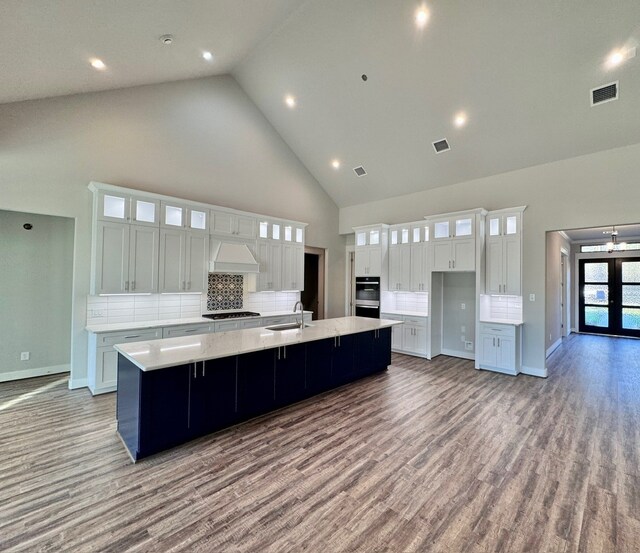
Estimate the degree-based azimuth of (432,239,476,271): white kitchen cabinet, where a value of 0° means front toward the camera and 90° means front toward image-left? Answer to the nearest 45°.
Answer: approximately 0°

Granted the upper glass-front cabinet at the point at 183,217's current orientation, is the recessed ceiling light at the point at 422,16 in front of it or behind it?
in front

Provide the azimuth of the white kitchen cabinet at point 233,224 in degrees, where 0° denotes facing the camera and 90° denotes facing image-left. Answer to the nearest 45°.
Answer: approximately 315°

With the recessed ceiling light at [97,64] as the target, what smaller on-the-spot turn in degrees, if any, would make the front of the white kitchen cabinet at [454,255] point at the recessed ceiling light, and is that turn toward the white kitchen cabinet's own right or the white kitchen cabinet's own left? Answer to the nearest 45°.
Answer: approximately 45° to the white kitchen cabinet's own right

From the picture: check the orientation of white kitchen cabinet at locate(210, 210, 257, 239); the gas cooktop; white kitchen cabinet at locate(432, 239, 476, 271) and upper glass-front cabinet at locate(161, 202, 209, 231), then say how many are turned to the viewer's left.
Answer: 0

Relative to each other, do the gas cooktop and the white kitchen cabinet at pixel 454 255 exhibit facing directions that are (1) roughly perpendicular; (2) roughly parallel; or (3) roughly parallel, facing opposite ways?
roughly perpendicular

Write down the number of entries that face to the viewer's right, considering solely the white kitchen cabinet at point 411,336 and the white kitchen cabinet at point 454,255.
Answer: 0

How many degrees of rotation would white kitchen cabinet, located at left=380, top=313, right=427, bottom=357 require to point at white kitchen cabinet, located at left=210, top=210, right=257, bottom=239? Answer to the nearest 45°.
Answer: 0° — it already faces it

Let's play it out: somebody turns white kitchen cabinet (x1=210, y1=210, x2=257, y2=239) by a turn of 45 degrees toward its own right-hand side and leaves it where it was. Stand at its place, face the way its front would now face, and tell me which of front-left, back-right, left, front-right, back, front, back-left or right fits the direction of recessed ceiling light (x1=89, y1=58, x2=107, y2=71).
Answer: front-right

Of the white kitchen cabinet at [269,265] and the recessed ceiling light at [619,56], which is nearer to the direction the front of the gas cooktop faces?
the recessed ceiling light

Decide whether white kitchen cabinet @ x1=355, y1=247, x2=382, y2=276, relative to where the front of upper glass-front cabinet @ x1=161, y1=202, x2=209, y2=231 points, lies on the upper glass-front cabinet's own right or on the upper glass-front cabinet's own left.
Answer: on the upper glass-front cabinet's own left

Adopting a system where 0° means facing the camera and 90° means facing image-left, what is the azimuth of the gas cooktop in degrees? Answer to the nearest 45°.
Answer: approximately 315°

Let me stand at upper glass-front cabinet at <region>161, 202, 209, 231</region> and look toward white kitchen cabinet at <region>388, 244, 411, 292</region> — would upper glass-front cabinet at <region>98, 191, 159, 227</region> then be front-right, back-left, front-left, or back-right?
back-right

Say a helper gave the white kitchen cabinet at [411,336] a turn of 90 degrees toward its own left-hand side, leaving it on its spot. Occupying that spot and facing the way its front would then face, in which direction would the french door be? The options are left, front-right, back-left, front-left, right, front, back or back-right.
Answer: left

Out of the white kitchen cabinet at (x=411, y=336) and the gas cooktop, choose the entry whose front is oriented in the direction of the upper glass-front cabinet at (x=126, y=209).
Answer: the white kitchen cabinet

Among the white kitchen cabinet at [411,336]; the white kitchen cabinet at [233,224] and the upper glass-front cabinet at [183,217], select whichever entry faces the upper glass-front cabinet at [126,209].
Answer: the white kitchen cabinet at [411,336]
